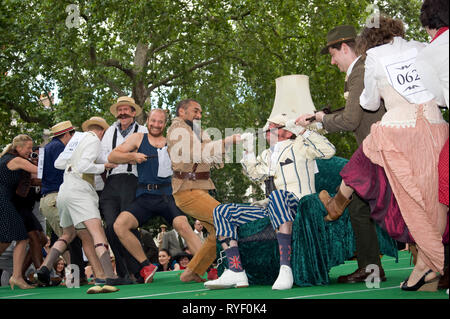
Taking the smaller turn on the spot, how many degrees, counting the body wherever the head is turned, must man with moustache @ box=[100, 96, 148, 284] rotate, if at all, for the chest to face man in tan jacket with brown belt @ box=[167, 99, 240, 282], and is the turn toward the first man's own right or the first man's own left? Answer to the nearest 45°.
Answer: approximately 45° to the first man's own left

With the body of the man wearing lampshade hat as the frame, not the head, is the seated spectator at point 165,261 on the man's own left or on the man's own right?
on the man's own right

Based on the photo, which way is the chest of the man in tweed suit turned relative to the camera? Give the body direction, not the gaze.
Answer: to the viewer's left

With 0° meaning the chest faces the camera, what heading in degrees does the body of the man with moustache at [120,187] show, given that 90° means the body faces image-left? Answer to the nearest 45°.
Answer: approximately 0°

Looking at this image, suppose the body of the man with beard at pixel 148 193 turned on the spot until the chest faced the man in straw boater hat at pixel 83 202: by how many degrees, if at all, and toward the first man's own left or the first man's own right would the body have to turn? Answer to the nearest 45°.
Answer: approximately 90° to the first man's own right

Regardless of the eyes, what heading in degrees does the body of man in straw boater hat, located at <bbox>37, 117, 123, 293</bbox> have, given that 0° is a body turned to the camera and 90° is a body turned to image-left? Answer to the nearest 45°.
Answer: approximately 225°

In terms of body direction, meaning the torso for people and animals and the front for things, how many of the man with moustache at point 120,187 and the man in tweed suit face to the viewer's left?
1

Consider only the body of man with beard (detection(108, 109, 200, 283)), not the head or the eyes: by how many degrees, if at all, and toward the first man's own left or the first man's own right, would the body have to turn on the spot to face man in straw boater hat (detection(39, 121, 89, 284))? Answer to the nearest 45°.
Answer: approximately 135° to the first man's own right

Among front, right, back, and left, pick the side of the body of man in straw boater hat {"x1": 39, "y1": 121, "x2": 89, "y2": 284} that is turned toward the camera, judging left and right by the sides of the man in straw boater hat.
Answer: right
